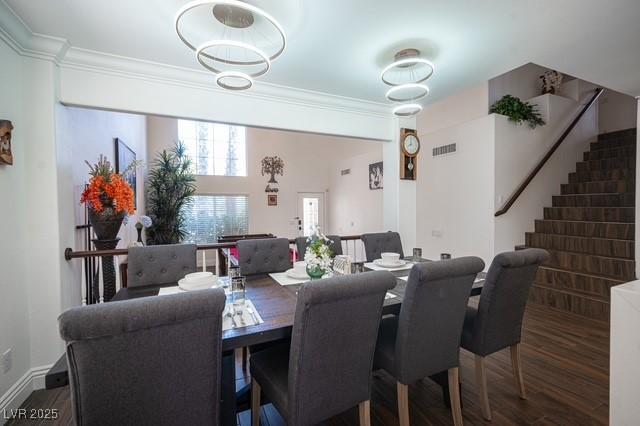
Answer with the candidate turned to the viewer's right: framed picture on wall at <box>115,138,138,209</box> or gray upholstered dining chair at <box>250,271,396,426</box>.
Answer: the framed picture on wall

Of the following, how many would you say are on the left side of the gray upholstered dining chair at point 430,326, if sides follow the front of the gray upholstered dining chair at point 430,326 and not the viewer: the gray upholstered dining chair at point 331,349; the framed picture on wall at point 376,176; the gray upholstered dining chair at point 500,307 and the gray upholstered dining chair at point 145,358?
2

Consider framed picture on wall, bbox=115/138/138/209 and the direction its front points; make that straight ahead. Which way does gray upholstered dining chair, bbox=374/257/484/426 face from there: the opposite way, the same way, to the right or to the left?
to the left

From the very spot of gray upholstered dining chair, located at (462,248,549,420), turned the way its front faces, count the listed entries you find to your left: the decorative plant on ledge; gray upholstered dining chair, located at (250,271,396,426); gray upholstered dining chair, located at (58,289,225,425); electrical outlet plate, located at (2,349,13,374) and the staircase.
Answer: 3

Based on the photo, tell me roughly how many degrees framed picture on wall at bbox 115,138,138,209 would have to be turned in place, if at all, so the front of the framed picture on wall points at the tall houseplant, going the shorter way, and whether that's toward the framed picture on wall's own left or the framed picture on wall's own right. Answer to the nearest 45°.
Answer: approximately 45° to the framed picture on wall's own left

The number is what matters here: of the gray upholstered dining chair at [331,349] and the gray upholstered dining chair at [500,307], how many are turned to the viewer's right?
0

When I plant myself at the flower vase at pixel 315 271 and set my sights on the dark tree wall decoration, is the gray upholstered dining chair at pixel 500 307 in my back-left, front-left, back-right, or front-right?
back-right

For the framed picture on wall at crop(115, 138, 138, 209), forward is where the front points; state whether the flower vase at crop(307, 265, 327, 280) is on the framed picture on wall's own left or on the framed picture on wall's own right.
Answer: on the framed picture on wall's own right

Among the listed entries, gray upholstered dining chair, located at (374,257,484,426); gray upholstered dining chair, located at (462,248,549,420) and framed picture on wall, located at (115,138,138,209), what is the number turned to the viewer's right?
1

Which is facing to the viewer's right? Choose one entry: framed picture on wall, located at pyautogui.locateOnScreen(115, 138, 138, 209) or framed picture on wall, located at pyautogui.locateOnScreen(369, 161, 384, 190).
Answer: framed picture on wall, located at pyautogui.locateOnScreen(115, 138, 138, 209)

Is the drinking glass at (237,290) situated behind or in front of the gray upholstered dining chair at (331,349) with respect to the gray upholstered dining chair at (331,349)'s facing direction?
in front

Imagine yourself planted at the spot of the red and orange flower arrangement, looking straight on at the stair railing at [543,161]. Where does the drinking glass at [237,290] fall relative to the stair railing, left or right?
right

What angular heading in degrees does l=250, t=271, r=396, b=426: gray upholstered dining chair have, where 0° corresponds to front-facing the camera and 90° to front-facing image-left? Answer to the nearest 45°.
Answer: approximately 135°

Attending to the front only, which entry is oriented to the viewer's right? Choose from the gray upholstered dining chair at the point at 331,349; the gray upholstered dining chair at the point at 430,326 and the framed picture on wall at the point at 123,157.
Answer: the framed picture on wall
